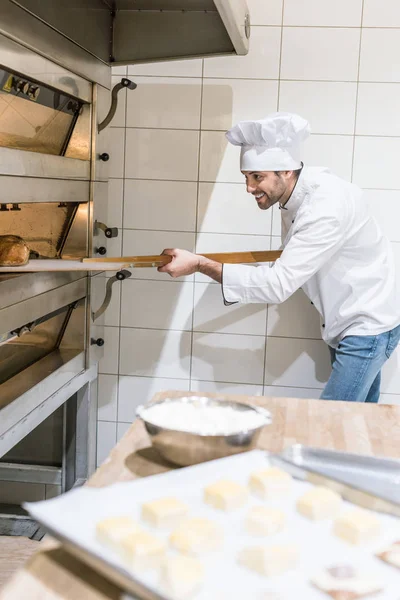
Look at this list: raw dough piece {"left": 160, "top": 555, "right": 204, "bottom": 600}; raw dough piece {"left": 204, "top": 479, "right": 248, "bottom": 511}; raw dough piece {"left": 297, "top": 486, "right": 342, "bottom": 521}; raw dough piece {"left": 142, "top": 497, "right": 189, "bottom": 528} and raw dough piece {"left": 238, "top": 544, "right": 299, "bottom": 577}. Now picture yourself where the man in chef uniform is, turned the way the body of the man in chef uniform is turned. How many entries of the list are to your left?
5

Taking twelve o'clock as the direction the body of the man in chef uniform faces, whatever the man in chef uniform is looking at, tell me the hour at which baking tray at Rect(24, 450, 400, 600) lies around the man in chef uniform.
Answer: The baking tray is roughly at 9 o'clock from the man in chef uniform.

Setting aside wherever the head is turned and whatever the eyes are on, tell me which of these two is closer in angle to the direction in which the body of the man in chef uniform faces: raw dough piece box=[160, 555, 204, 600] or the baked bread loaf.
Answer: the baked bread loaf

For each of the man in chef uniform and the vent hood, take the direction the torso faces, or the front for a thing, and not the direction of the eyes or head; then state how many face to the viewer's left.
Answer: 1

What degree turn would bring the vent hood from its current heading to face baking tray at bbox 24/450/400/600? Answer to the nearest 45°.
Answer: approximately 90° to its right

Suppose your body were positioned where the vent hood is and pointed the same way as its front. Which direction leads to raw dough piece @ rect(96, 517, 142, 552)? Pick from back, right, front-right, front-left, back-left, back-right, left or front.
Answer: right

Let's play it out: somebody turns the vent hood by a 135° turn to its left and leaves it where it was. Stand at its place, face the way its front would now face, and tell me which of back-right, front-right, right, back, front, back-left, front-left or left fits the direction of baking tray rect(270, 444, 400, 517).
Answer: back-left

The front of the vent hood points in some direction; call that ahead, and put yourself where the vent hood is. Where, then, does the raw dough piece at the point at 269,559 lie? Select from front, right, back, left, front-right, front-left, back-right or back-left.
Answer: right

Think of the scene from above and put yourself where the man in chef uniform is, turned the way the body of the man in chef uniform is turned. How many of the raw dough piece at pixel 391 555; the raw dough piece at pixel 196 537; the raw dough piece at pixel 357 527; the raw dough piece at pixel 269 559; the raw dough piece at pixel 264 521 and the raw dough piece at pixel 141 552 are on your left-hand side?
6

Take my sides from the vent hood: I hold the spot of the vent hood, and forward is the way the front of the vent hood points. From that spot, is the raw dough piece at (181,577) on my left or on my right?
on my right

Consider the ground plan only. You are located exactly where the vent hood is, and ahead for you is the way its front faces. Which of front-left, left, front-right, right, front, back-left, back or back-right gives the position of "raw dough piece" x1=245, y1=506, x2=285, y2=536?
right

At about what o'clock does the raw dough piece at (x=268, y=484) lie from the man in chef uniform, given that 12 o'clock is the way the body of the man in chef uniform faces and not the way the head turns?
The raw dough piece is roughly at 9 o'clock from the man in chef uniform.

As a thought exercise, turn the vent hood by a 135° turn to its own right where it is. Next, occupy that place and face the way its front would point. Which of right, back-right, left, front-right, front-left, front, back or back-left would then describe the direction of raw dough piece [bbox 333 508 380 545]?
front-left

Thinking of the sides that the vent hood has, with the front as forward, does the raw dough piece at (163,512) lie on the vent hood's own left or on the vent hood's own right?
on the vent hood's own right

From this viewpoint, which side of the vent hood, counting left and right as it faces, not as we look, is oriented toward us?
right

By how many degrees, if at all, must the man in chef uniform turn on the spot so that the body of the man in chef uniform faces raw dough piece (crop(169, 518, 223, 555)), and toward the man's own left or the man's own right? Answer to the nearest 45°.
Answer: approximately 90° to the man's own left

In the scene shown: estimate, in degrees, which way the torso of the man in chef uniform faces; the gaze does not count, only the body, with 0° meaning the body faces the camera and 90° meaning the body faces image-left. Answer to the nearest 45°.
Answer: approximately 90°

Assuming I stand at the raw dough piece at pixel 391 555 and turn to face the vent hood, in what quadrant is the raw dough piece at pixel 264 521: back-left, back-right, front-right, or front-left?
front-left
